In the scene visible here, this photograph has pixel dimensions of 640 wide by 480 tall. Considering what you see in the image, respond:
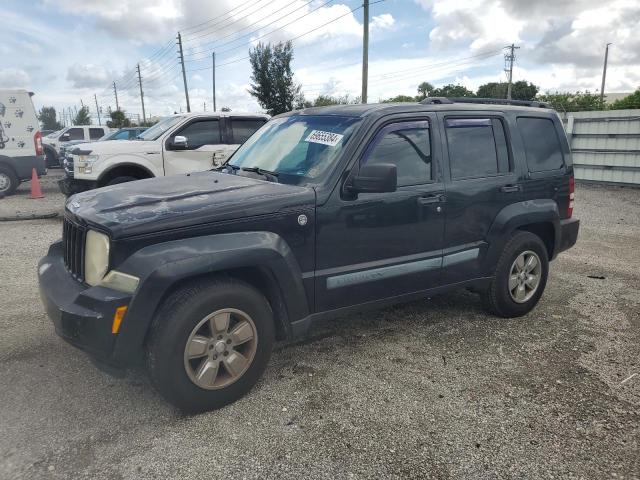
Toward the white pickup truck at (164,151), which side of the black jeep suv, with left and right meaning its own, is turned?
right

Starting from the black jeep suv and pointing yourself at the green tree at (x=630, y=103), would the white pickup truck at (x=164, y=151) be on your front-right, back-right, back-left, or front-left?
front-left

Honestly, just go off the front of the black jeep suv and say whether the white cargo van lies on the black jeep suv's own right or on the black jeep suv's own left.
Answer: on the black jeep suv's own right

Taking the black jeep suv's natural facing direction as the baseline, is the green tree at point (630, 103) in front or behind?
behind

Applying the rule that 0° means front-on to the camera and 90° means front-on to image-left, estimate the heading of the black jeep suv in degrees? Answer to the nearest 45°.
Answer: approximately 45°

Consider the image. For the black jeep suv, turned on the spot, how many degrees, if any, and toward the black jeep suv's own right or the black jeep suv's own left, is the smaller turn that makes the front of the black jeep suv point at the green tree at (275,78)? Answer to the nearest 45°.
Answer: approximately 135° to the black jeep suv's own right

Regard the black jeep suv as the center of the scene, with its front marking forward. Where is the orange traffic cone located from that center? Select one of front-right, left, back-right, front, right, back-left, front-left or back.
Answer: right

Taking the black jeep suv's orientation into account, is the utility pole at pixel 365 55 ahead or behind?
behind
